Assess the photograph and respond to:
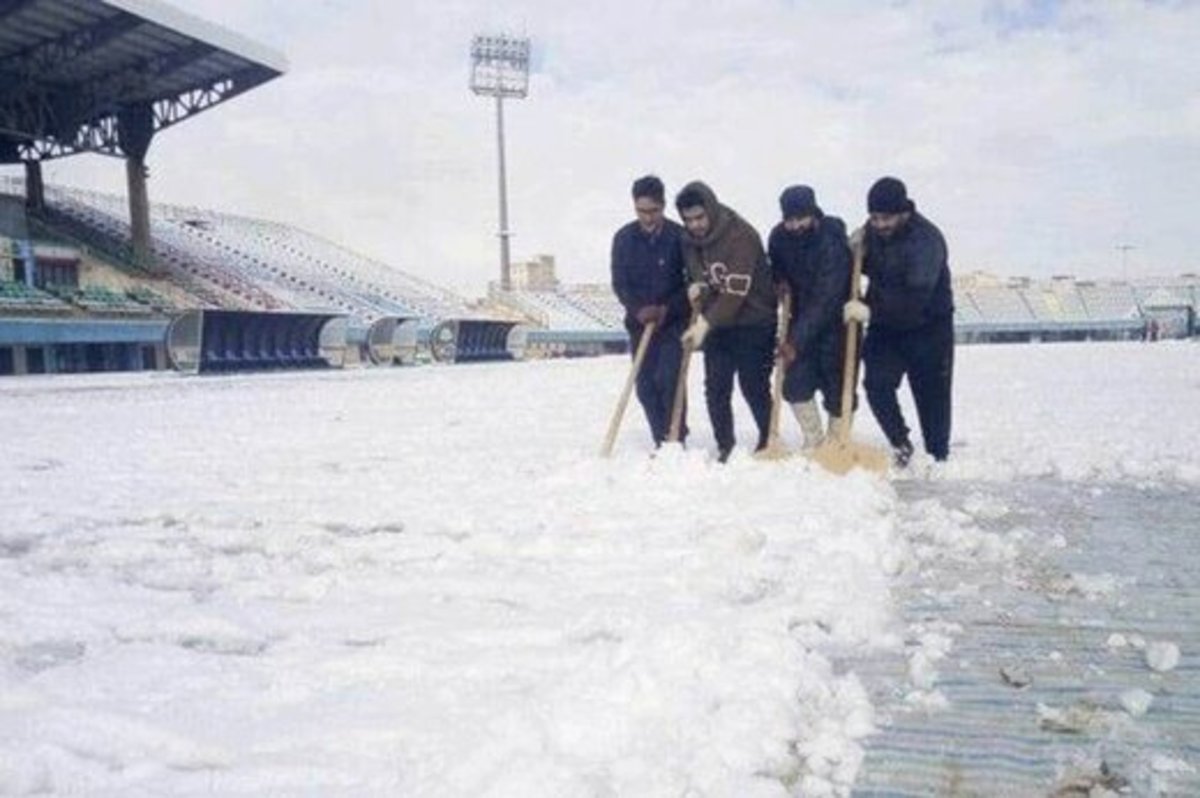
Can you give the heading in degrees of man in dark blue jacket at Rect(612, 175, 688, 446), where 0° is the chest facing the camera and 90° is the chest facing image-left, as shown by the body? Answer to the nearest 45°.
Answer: approximately 0°

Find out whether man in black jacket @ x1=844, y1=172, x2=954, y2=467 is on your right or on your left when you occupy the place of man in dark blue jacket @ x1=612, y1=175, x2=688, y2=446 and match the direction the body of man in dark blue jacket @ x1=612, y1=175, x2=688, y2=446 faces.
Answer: on your left

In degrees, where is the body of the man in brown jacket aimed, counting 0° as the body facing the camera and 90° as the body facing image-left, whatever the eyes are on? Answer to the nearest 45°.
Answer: approximately 45°

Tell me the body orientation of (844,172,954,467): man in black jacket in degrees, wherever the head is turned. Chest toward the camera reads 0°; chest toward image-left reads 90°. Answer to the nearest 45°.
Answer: approximately 45°
